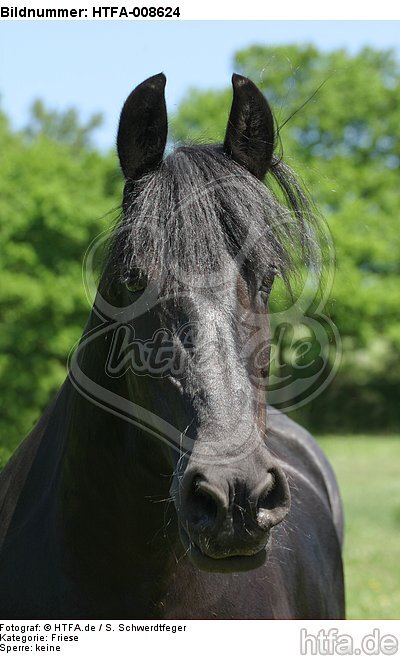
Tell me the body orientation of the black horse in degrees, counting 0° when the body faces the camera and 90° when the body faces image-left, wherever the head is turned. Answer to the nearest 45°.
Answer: approximately 0°

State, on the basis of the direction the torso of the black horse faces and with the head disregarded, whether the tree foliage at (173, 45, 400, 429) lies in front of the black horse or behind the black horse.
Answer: behind

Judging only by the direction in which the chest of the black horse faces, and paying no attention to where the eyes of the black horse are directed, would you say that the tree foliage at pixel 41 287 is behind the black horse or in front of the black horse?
behind
